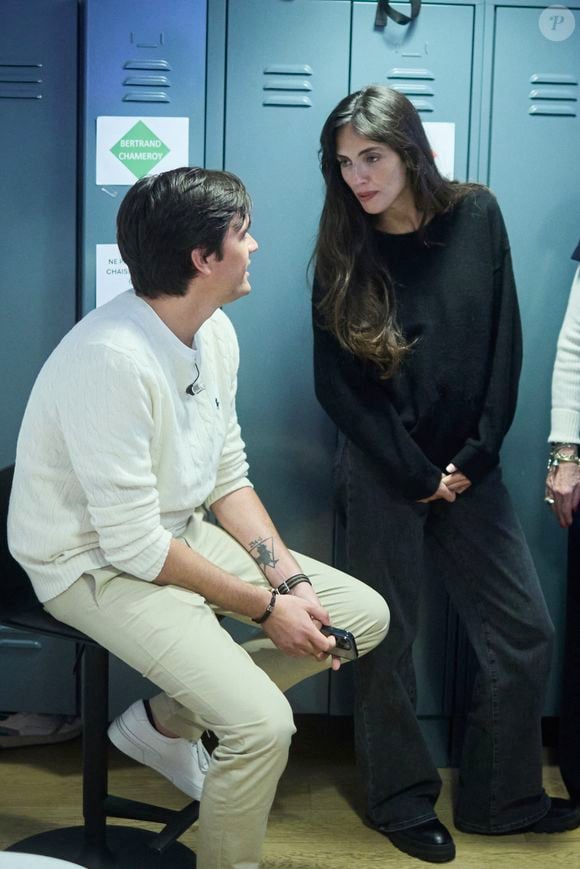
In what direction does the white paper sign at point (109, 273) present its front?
toward the camera

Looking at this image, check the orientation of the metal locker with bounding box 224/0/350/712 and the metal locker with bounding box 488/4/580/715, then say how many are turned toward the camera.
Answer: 2

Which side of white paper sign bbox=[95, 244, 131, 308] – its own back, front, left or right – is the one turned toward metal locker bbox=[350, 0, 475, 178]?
left

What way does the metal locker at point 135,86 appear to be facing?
toward the camera

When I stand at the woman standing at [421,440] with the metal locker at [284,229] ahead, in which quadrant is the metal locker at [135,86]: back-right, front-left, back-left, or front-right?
front-left

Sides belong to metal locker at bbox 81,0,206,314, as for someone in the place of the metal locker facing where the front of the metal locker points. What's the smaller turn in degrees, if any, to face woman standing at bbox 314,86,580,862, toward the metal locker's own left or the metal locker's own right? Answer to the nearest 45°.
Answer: approximately 45° to the metal locker's own left

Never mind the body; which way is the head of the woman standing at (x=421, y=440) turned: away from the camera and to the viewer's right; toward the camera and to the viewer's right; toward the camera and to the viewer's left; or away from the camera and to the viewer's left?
toward the camera and to the viewer's left

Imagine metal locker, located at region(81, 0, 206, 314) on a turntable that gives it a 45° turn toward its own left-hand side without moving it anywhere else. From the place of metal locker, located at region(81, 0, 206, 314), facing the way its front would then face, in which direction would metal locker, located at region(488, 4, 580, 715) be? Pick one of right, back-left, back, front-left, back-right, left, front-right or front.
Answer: front-left

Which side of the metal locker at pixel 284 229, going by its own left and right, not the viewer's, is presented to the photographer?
front

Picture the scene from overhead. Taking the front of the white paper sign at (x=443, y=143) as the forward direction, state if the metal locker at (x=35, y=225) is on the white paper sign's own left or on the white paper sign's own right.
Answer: on the white paper sign's own right

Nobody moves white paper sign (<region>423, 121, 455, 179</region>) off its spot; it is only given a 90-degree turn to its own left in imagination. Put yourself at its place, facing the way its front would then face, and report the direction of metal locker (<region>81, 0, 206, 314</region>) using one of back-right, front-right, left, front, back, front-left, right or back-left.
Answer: back

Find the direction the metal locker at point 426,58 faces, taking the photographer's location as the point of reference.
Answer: facing the viewer
